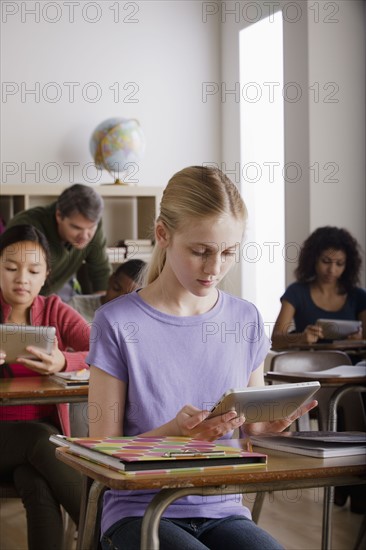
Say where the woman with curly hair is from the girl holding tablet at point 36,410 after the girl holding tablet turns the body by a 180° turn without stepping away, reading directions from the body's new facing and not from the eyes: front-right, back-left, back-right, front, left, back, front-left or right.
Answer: front-right

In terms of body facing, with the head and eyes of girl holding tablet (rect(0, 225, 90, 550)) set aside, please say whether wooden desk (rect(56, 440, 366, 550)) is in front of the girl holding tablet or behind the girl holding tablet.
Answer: in front

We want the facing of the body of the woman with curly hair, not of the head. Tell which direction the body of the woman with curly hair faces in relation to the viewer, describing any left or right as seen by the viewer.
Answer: facing the viewer

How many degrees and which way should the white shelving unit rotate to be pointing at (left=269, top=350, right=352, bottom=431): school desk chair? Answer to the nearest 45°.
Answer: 0° — it already faces it

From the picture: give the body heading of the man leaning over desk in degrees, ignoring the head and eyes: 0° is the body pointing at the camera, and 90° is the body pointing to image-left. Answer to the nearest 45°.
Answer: approximately 315°

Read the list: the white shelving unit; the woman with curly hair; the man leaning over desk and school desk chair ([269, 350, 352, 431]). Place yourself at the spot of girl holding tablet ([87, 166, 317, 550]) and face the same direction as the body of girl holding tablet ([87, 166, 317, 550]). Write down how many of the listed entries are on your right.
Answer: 0

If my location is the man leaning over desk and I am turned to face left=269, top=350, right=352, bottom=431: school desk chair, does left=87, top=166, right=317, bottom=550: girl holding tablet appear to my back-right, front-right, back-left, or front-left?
front-right

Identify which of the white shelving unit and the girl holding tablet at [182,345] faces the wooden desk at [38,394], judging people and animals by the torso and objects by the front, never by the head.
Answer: the white shelving unit

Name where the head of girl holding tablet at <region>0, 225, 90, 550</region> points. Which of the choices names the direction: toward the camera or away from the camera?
toward the camera

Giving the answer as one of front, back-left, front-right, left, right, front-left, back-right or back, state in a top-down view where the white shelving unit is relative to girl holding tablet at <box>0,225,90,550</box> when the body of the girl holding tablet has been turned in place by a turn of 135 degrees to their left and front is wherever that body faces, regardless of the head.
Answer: front-left

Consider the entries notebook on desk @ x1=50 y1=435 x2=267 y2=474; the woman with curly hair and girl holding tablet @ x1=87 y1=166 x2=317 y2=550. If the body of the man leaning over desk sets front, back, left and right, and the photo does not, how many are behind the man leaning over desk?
0

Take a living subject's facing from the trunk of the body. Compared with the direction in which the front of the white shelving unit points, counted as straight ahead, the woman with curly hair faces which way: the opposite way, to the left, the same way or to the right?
the same way

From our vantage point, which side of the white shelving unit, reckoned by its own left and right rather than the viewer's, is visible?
front

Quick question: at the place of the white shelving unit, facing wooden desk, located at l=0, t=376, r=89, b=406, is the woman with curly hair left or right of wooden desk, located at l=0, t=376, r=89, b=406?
left

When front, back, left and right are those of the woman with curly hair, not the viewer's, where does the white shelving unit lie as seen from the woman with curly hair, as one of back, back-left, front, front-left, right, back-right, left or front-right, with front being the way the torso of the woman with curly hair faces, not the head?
back-right

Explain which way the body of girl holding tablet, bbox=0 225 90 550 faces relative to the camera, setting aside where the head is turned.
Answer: toward the camera

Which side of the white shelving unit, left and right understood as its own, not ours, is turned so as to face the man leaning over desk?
front

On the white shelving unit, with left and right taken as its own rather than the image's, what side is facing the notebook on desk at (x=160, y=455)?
front

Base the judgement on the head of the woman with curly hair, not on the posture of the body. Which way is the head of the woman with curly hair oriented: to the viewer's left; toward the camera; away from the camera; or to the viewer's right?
toward the camera

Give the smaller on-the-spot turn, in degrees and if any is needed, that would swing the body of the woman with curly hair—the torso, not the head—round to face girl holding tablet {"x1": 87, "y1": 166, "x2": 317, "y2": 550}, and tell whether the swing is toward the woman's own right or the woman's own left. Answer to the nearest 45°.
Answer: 0° — they already face them
